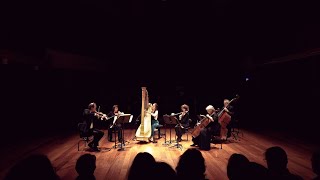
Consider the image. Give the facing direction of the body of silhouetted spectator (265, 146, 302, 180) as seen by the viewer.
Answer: away from the camera

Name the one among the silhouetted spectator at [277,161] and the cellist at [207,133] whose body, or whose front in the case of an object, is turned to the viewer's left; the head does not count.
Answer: the cellist

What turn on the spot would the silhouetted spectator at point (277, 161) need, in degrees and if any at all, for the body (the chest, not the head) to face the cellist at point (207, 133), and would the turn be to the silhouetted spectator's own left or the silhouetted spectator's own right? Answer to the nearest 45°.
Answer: approximately 45° to the silhouetted spectator's own left

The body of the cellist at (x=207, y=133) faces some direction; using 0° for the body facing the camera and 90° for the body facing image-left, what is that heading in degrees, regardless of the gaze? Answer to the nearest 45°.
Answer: approximately 90°

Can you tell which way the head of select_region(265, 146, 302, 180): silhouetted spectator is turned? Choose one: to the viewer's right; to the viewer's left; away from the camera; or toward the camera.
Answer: away from the camera

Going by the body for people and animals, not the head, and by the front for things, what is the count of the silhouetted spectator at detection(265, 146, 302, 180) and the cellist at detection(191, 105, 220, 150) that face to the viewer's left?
1

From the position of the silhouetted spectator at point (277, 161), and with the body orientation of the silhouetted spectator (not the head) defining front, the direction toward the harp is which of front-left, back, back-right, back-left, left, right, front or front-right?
front-left

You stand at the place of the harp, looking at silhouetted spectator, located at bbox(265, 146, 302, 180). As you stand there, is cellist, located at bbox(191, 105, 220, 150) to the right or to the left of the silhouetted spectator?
left

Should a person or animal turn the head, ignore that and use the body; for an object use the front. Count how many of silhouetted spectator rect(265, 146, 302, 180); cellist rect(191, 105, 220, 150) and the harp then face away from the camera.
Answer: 1

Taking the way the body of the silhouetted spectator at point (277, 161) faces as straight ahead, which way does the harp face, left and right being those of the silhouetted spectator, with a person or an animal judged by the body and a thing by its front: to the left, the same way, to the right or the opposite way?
the opposite way

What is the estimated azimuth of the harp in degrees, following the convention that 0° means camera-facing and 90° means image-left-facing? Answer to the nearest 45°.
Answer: approximately 45°
